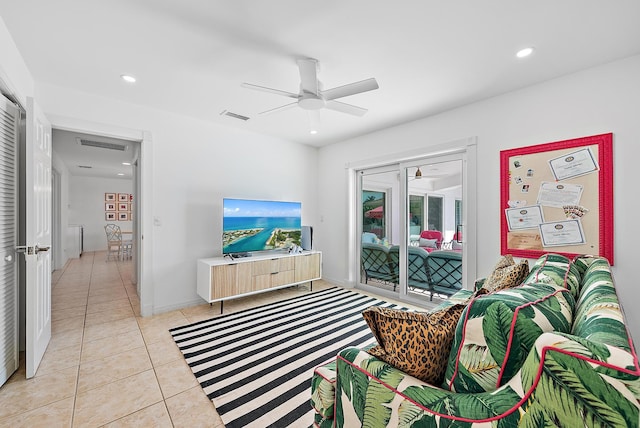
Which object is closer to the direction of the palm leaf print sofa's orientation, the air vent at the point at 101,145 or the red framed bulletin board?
the air vent

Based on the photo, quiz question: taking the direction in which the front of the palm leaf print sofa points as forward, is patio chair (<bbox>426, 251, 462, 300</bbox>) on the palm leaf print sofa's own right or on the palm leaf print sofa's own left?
on the palm leaf print sofa's own right

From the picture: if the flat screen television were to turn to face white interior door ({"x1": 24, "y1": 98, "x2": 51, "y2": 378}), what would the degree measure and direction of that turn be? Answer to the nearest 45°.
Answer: approximately 90° to its right

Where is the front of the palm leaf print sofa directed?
to the viewer's left

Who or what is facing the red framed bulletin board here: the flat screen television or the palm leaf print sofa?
the flat screen television

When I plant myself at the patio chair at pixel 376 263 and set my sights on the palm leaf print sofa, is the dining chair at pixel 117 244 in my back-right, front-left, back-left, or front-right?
back-right

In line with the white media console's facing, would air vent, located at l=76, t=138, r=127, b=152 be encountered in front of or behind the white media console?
behind

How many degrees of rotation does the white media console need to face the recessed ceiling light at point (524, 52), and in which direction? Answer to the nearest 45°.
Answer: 0° — it already faces it

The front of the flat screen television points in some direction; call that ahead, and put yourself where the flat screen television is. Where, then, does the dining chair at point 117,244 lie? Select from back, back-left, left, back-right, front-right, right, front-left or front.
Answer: back

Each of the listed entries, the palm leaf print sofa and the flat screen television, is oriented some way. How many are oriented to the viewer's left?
1
